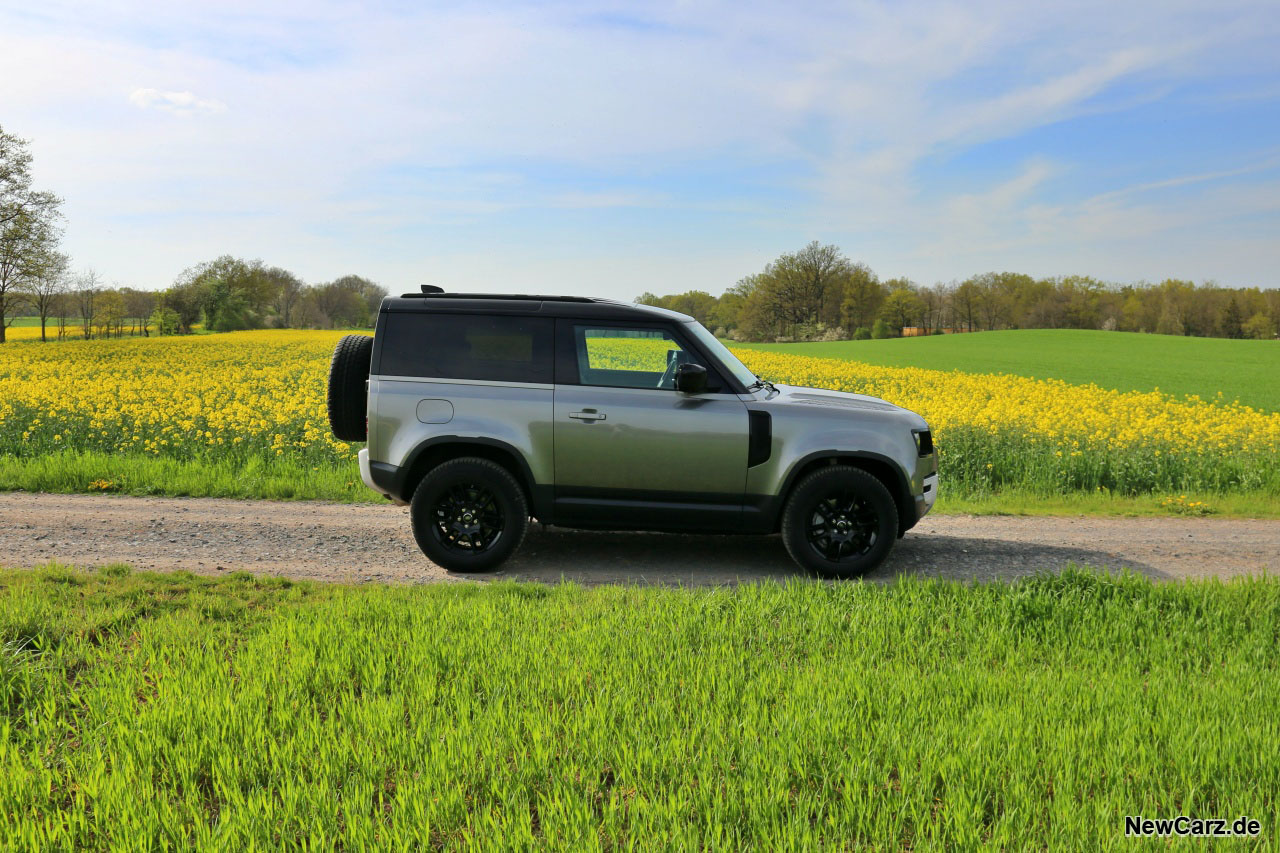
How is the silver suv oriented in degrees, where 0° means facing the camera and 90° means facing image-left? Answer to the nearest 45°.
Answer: approximately 270°
